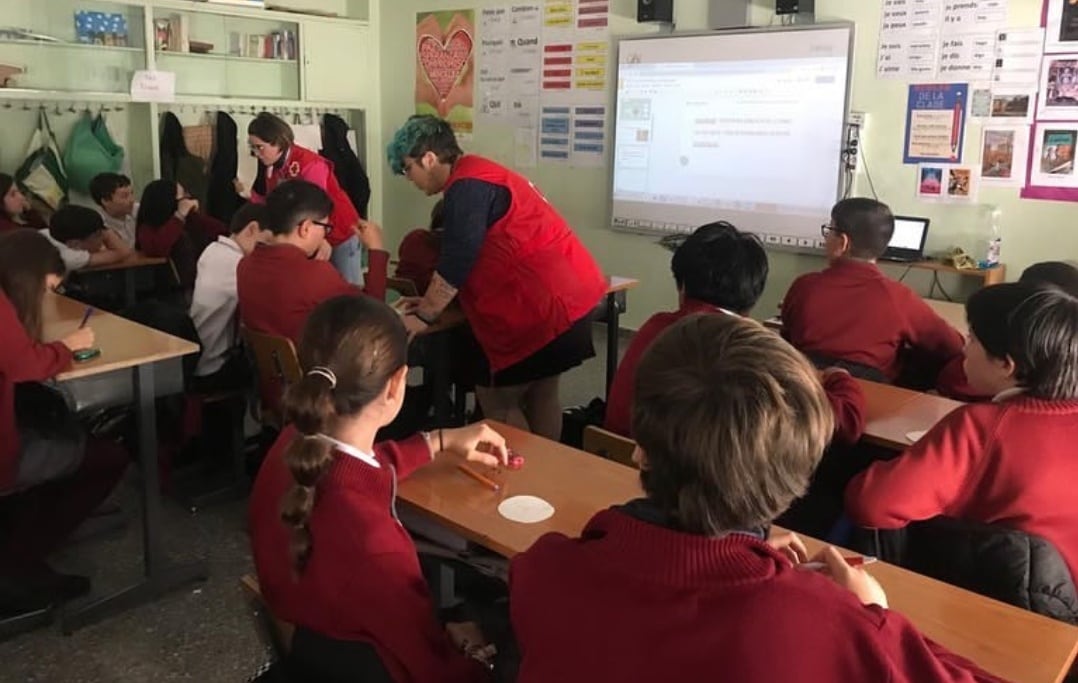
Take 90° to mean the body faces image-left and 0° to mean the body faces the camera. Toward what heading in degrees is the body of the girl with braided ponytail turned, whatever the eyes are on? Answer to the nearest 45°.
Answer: approximately 225°

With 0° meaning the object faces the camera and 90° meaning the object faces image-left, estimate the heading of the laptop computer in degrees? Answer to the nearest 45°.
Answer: approximately 45°

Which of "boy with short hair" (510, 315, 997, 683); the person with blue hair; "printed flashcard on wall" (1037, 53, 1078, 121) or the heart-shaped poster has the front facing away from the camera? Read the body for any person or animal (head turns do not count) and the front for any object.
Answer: the boy with short hair

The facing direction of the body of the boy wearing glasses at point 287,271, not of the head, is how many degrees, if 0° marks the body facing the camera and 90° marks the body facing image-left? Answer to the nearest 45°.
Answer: approximately 225°

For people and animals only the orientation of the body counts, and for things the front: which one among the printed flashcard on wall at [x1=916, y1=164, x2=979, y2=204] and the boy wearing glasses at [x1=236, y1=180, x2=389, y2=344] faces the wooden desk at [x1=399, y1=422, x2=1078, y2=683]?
the printed flashcard on wall

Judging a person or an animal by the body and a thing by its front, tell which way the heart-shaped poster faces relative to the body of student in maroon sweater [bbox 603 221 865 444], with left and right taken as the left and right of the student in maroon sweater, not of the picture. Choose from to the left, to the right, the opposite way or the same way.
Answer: the opposite way

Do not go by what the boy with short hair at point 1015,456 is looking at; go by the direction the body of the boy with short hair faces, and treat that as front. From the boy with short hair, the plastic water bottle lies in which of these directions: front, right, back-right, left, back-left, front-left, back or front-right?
front-right

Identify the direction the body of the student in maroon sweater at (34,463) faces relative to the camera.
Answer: to the viewer's right

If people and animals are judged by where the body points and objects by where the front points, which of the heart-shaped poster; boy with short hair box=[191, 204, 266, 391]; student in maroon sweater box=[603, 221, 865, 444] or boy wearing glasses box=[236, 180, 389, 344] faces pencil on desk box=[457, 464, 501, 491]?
the heart-shaped poster

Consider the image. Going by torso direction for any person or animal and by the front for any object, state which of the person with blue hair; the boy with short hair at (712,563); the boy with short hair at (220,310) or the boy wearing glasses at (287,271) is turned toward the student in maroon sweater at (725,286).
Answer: the boy with short hair at (712,563)

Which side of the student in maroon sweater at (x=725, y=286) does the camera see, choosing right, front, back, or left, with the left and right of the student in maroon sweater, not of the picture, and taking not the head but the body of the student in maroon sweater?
back

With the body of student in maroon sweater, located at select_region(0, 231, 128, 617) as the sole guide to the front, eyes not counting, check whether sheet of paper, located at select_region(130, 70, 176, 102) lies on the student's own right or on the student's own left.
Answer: on the student's own left

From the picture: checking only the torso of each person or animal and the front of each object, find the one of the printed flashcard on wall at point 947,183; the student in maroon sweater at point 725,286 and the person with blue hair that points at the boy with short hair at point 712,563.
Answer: the printed flashcard on wall

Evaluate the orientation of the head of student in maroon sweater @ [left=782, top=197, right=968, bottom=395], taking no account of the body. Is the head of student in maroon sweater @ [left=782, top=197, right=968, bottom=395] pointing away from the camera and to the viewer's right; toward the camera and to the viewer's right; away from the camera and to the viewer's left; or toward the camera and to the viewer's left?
away from the camera and to the viewer's left
